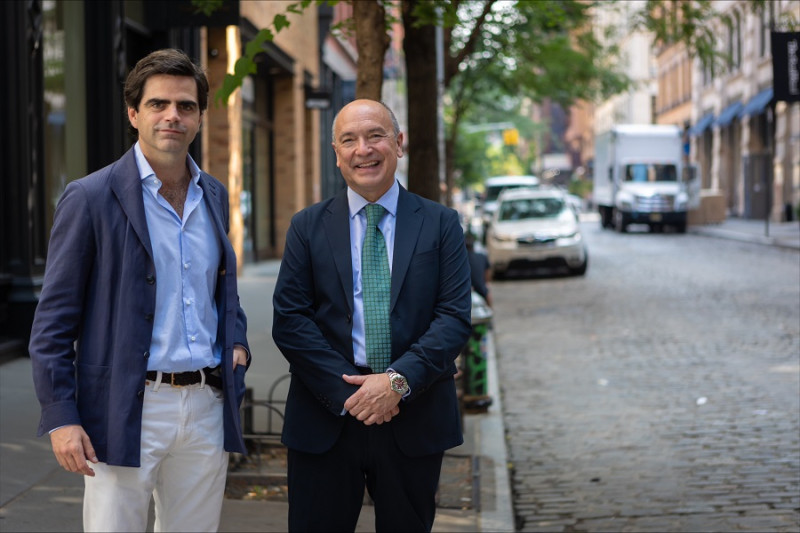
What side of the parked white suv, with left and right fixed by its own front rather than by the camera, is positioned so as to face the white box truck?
back

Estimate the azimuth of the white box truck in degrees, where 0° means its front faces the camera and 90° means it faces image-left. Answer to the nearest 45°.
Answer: approximately 0°

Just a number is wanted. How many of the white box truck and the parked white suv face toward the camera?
2

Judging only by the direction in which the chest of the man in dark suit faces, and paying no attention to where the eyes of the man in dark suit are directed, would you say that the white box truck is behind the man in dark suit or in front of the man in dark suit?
behind

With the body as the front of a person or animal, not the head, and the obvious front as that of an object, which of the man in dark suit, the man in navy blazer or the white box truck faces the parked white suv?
the white box truck

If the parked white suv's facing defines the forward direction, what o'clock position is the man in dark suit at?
The man in dark suit is roughly at 12 o'clock from the parked white suv.

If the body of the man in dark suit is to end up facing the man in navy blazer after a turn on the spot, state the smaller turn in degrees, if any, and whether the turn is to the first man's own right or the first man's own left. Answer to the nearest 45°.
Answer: approximately 45° to the first man's own right

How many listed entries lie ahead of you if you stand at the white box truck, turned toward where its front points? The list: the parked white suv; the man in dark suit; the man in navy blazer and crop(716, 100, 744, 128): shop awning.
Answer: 3

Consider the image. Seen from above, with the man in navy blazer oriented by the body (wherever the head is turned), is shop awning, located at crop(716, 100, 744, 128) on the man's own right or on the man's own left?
on the man's own left

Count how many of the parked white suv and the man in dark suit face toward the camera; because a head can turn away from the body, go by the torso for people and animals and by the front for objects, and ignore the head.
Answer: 2

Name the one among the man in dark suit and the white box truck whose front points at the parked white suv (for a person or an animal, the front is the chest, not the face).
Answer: the white box truck
